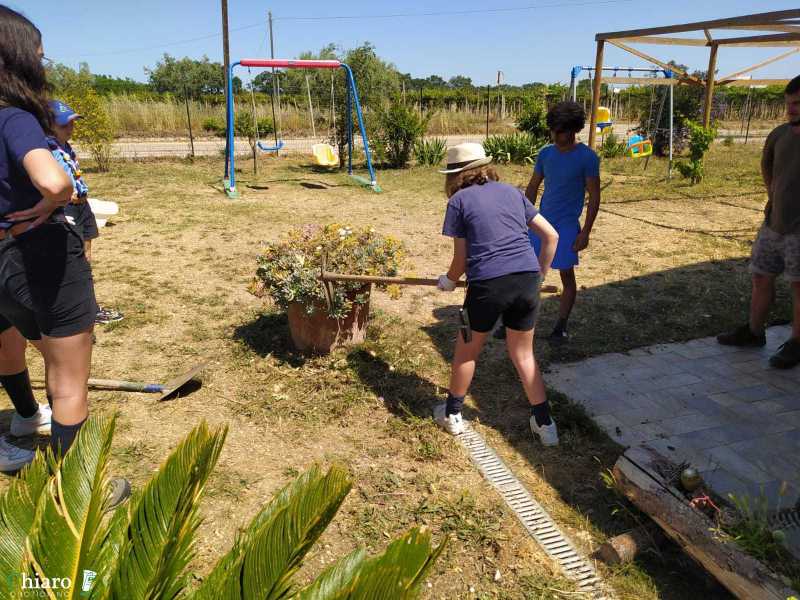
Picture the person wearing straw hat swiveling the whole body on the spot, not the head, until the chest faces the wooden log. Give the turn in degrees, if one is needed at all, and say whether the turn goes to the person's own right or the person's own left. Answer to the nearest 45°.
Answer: approximately 180°

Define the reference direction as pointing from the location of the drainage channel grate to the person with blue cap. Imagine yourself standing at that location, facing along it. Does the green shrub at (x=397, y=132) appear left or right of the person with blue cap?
right

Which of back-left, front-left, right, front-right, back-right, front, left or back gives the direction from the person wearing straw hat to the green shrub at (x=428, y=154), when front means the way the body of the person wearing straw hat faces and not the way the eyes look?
front-right

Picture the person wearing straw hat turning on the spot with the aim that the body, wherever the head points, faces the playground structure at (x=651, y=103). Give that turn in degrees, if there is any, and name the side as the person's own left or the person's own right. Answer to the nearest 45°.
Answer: approximately 45° to the person's own right

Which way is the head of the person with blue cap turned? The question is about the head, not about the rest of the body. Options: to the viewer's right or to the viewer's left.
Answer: to the viewer's right

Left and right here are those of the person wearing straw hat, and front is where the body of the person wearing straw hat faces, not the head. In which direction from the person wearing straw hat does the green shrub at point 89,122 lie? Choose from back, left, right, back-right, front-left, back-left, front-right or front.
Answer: front

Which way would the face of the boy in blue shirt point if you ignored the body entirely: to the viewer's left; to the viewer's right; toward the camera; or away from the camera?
toward the camera

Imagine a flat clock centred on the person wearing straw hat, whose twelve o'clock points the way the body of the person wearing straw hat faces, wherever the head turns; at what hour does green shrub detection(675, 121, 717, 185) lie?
The green shrub is roughly at 2 o'clock from the person wearing straw hat.

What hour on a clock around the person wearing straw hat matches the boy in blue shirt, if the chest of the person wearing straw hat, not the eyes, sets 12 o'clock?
The boy in blue shirt is roughly at 2 o'clock from the person wearing straw hat.

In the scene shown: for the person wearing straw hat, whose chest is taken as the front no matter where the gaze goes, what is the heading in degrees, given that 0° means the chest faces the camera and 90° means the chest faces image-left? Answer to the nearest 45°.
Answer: approximately 135°
